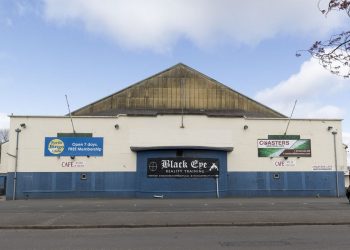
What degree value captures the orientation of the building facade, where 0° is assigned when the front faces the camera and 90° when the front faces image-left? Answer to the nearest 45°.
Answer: approximately 0°
